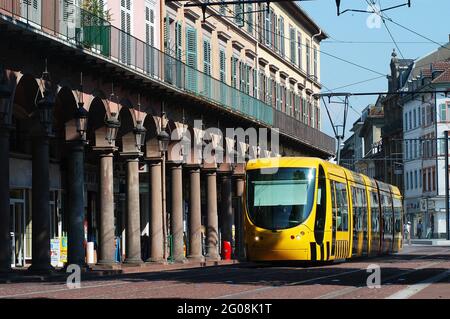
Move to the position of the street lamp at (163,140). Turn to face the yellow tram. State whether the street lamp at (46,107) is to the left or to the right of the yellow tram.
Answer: right

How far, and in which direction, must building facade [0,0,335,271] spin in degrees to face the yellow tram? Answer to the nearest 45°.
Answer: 0° — it already faces it

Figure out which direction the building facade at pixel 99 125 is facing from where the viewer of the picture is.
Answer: facing the viewer and to the right of the viewer
